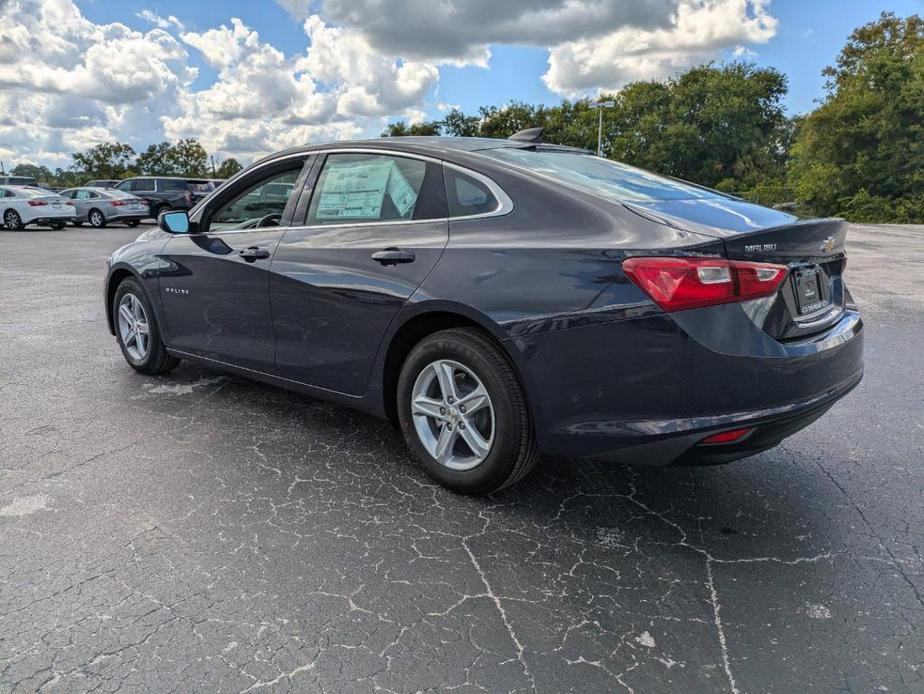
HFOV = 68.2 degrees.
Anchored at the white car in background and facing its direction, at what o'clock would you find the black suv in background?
The black suv in background is roughly at 4 o'clock from the white car in background.

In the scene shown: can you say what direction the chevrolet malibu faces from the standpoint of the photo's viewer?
facing away from the viewer and to the left of the viewer

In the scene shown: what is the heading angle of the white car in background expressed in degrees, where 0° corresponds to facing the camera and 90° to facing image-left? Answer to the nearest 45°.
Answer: approximately 135°

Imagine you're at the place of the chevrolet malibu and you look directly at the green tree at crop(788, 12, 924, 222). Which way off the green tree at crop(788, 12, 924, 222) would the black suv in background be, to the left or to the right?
left

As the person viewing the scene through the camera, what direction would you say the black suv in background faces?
facing away from the viewer and to the left of the viewer

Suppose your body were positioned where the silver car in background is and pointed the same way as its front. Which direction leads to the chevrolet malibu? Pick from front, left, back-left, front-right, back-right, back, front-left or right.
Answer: back-left

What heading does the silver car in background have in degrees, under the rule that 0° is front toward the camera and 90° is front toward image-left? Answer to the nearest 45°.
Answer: approximately 135°
